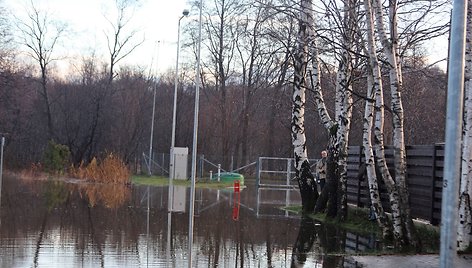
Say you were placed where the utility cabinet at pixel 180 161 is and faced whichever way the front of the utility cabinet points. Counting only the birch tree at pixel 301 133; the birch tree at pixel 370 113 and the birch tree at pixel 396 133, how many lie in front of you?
3

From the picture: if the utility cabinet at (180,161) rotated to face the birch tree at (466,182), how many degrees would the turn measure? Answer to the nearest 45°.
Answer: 0° — it already faces it

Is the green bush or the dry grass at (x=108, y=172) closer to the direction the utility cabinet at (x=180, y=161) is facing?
the dry grass

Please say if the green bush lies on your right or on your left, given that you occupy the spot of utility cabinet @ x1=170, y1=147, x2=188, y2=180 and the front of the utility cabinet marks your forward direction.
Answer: on your right

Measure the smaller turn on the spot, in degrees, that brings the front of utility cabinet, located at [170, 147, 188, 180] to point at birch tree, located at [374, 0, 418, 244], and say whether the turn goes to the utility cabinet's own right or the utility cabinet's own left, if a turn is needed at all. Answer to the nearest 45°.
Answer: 0° — it already faces it

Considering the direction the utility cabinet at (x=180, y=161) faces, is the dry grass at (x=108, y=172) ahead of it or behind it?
ahead

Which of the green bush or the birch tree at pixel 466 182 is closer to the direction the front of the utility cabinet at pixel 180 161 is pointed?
the birch tree

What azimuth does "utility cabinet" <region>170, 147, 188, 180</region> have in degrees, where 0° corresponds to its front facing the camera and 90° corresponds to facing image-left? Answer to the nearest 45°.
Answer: approximately 0°

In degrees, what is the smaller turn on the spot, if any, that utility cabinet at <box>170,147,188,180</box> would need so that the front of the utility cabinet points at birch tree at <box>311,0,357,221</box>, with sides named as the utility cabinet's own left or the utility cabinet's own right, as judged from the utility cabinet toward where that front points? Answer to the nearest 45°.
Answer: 0° — it already faces it

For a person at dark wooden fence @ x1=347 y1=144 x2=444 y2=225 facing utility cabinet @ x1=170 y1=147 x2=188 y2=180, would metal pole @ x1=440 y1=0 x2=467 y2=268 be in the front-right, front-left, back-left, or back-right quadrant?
back-left
